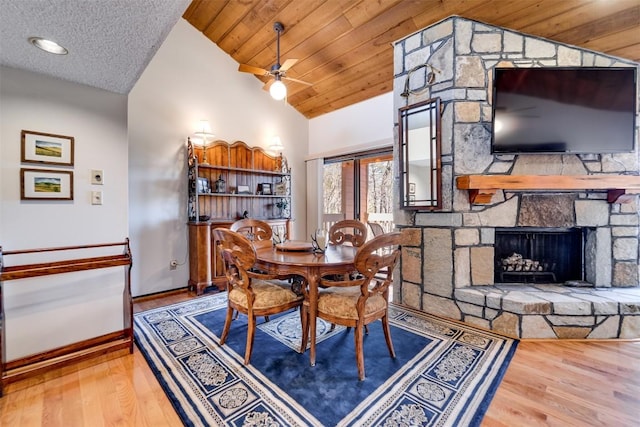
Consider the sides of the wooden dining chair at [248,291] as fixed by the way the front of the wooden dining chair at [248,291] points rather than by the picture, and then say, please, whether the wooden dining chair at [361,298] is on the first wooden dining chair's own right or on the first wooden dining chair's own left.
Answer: on the first wooden dining chair's own right

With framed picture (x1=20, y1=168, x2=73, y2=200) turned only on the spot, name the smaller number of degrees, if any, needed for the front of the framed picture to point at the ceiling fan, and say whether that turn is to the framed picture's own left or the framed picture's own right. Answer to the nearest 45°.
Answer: approximately 90° to the framed picture's own left

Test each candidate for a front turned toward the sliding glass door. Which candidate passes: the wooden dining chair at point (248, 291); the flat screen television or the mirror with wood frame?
the wooden dining chair

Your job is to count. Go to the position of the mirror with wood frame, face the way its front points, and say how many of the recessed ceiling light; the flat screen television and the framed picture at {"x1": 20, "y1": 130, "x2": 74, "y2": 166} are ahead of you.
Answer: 2

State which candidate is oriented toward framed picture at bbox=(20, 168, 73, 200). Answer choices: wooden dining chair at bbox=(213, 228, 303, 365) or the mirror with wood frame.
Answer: the mirror with wood frame

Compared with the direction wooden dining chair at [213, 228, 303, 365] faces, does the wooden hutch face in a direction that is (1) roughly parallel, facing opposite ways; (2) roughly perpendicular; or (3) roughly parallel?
roughly perpendicular

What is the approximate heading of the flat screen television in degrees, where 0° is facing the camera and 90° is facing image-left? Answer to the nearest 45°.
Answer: approximately 0°

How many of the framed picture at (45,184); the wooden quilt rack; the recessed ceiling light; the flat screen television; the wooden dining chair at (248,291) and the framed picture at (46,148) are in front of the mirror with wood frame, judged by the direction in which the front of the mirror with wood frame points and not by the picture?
5

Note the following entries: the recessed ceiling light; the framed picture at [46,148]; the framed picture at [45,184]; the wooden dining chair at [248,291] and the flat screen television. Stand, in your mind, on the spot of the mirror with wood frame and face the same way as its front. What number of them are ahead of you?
4
